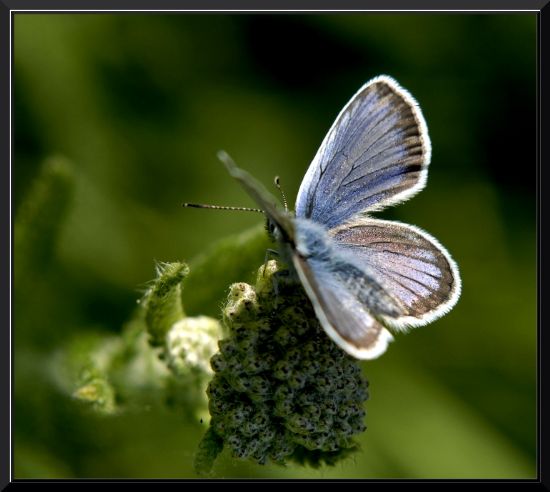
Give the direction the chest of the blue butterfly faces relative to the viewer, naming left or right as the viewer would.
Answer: facing away from the viewer and to the left of the viewer
